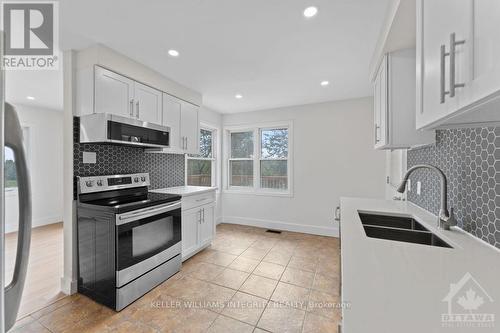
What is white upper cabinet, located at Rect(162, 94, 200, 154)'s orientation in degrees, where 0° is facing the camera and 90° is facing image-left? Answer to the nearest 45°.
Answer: approximately 315°

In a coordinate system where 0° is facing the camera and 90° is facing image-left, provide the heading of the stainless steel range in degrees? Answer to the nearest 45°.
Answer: approximately 315°

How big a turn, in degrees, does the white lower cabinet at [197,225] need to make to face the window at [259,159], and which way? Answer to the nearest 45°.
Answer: approximately 90° to its left

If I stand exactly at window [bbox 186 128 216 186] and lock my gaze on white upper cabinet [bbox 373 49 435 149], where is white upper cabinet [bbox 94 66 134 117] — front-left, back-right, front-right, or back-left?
front-right

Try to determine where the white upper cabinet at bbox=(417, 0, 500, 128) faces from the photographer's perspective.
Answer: facing the viewer and to the left of the viewer

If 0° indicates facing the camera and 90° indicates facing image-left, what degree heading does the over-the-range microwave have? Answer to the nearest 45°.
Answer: approximately 315°

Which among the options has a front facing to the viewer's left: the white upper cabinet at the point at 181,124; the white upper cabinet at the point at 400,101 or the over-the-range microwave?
the white upper cabinet at the point at 400,101

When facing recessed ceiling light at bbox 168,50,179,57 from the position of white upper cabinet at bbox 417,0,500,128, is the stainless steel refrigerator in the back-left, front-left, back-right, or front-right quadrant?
front-left

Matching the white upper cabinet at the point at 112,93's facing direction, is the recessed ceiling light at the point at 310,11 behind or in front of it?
in front

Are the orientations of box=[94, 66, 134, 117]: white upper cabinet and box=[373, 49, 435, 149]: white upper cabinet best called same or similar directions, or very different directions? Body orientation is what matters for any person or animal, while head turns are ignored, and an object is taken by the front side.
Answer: very different directions

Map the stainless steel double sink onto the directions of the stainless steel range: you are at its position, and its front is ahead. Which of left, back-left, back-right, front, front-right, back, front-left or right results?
front

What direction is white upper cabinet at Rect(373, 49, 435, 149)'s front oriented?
to the viewer's left

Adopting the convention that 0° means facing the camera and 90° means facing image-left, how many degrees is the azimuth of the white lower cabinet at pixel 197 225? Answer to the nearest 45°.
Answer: approximately 315°

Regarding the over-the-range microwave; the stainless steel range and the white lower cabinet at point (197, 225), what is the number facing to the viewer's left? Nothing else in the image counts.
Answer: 0
